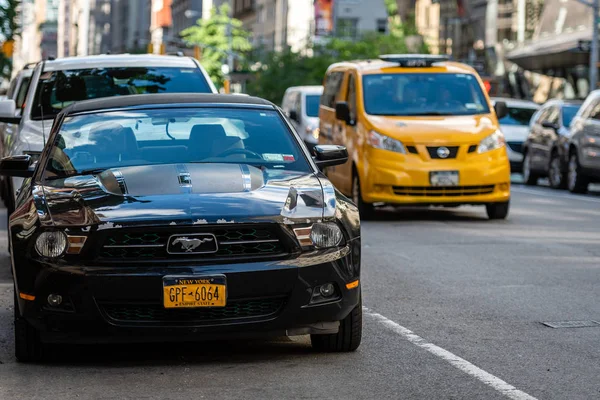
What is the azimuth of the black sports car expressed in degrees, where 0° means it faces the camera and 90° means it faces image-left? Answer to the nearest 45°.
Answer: approximately 0°

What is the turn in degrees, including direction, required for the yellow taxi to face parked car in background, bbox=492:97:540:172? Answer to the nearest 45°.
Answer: approximately 180°

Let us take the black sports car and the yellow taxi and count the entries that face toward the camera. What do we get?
2

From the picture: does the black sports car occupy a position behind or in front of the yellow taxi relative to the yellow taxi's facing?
in front

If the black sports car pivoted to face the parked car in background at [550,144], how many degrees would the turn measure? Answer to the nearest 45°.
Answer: approximately 180°

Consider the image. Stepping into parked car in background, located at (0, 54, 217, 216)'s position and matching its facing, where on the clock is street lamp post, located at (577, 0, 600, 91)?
The street lamp post is roughly at 7 o'clock from the parked car in background.

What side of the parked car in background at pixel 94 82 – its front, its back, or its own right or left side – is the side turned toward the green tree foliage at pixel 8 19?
back

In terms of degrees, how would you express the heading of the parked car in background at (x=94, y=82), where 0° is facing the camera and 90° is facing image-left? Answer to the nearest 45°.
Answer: approximately 0°

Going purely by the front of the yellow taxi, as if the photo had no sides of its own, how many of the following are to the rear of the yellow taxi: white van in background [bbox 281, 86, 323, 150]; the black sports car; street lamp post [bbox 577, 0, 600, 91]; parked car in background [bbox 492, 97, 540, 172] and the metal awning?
4

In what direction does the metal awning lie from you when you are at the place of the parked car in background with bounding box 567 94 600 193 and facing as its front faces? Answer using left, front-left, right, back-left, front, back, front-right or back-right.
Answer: back-left

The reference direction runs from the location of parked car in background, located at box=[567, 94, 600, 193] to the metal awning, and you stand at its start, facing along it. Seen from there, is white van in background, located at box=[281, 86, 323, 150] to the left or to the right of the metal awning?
left
